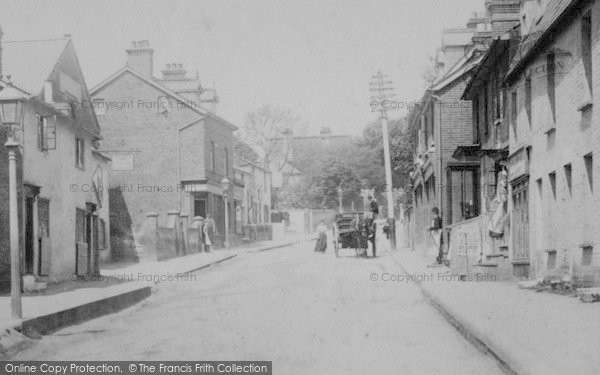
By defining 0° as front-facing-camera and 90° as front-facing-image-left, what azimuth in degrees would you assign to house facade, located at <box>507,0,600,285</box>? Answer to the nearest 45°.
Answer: approximately 45°

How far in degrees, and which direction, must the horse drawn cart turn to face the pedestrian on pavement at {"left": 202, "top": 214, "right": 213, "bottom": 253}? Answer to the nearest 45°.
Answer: approximately 45° to its left

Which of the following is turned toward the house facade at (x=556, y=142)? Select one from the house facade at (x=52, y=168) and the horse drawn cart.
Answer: the house facade at (x=52, y=168)

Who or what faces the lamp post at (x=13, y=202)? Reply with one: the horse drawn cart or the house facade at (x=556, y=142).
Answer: the house facade

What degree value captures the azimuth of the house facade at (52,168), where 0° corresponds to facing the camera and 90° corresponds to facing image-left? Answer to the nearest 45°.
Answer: approximately 315°

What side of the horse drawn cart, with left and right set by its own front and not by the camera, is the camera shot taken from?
back
